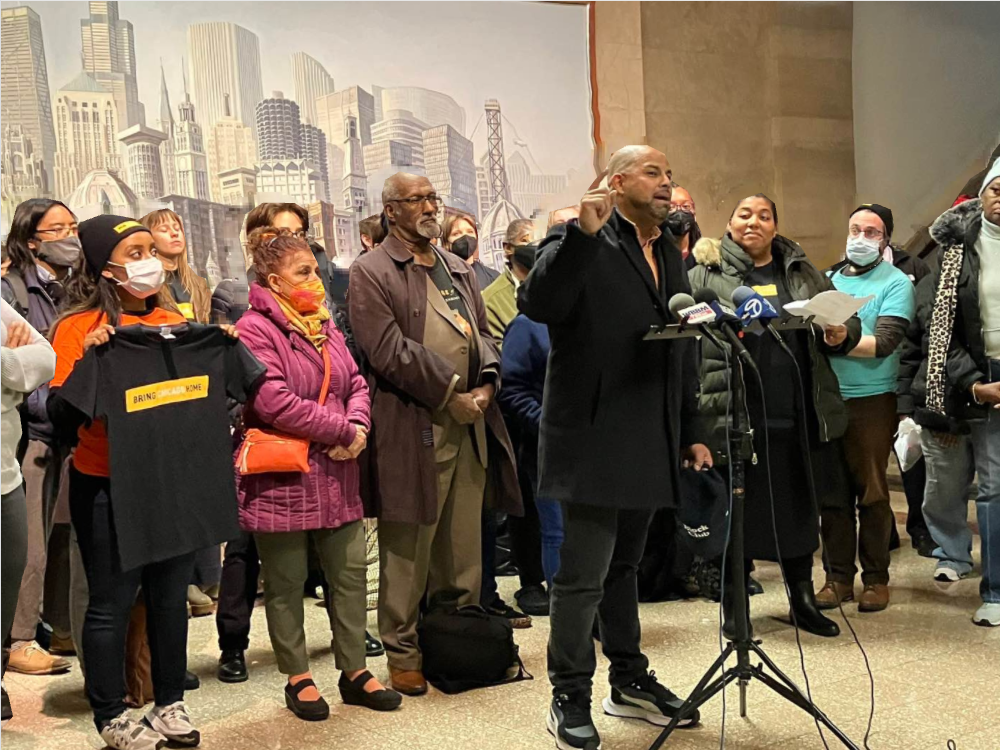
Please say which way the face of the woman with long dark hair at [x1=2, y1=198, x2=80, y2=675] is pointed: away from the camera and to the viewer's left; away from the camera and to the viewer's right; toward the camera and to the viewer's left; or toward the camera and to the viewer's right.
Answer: toward the camera and to the viewer's right

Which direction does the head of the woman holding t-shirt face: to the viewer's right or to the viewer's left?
to the viewer's right

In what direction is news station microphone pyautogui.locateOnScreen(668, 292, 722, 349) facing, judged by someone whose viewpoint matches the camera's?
facing to the left of the viewer

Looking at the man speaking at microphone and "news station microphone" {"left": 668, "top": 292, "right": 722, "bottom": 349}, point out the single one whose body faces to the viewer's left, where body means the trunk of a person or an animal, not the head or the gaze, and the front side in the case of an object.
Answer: the news station microphone

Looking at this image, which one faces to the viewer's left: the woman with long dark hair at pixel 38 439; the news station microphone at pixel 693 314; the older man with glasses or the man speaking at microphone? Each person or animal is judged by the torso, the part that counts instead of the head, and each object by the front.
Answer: the news station microphone

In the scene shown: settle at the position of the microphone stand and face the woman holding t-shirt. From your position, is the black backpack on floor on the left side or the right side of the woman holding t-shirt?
right

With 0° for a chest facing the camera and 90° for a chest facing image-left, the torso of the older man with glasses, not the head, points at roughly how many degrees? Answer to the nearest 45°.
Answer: approximately 315°
